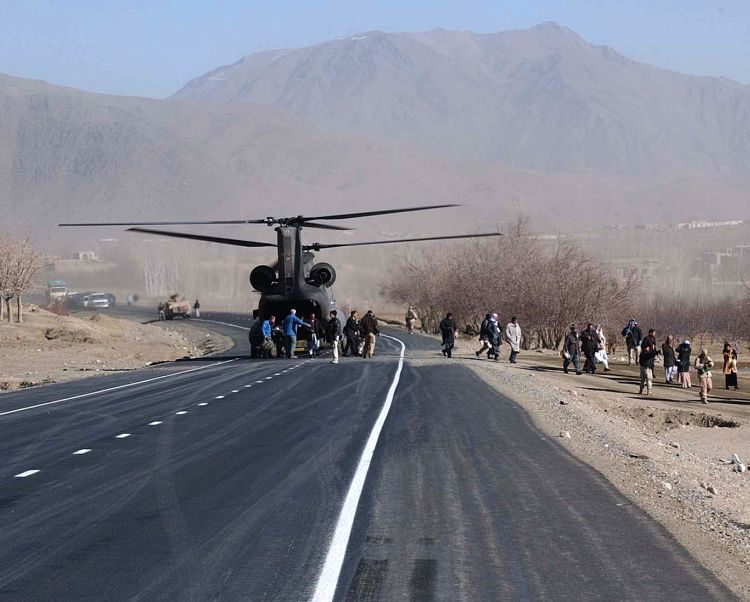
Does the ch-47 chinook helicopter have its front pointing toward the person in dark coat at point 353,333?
no

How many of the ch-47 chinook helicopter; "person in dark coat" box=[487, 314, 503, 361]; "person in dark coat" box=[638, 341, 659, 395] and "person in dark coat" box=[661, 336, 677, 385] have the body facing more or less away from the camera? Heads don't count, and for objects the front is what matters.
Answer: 1

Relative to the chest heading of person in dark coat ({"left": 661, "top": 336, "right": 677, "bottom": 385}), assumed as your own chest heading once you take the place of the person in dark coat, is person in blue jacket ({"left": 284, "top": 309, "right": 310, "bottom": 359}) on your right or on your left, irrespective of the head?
on your right

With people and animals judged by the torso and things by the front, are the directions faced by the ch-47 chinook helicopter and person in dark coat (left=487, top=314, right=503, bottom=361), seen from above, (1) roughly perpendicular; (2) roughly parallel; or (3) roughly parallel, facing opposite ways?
roughly perpendicular

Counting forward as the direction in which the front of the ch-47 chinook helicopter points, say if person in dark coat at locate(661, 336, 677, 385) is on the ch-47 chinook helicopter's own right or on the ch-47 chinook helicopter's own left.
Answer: on the ch-47 chinook helicopter's own right

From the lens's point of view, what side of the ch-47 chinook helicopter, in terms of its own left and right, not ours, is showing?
back

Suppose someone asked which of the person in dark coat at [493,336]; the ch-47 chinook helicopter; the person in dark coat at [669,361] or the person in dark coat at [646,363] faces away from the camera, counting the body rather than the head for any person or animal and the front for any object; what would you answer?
the ch-47 chinook helicopter

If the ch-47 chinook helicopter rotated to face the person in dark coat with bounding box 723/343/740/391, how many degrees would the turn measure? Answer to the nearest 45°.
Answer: approximately 90° to its right
